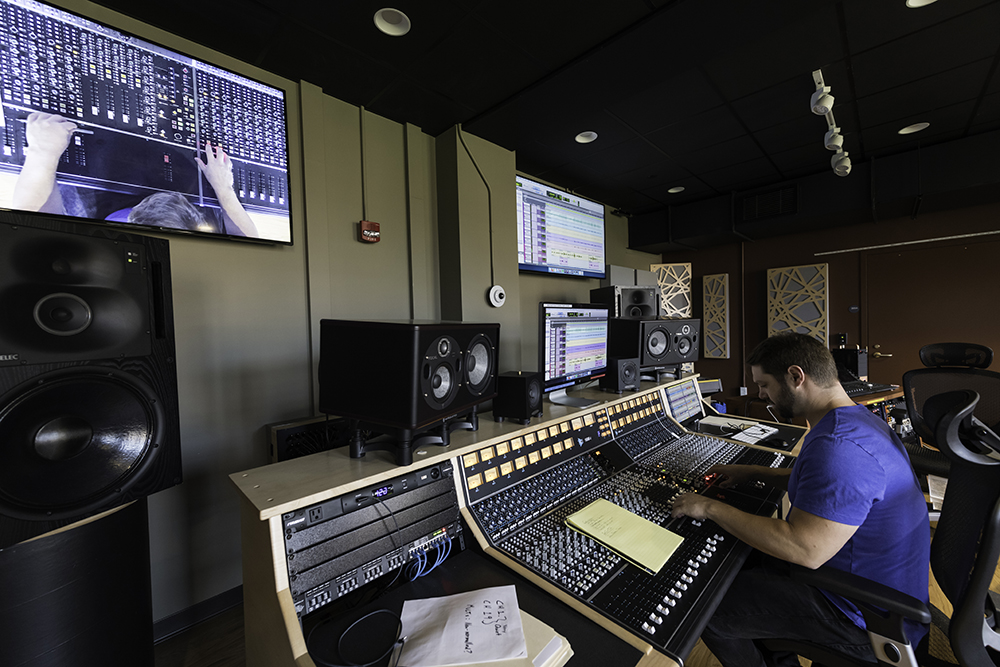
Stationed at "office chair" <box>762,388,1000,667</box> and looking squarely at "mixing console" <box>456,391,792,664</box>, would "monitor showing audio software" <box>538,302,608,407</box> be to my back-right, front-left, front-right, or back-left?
front-right

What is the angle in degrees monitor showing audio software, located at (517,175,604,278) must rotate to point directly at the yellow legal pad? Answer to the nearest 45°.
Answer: approximately 45° to its right

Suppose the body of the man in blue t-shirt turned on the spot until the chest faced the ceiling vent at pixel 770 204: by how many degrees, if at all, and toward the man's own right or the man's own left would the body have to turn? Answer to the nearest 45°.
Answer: approximately 90° to the man's own right

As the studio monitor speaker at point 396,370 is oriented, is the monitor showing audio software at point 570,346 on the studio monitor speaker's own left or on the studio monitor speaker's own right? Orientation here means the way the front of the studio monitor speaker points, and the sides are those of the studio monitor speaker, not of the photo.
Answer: on the studio monitor speaker's own left

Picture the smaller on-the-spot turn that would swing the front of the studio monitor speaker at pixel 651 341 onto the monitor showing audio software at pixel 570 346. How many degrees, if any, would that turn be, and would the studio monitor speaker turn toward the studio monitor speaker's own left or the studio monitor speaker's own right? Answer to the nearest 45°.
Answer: approximately 90° to the studio monitor speaker's own right

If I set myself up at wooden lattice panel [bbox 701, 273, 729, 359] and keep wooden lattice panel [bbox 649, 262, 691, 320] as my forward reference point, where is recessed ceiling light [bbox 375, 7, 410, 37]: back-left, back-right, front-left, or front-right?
front-left

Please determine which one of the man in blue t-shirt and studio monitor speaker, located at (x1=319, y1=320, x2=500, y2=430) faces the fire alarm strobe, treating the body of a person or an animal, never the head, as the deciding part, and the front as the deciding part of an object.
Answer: the man in blue t-shirt

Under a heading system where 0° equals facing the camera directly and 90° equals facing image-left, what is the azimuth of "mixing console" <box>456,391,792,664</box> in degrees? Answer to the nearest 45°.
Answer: approximately 315°

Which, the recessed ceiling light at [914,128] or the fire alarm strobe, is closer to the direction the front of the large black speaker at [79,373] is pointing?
the recessed ceiling light

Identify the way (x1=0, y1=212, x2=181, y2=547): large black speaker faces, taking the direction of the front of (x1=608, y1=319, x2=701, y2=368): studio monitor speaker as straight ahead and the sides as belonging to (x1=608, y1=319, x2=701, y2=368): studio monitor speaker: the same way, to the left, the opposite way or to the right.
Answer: to the left

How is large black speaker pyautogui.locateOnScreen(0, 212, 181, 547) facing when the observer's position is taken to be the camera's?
facing the viewer and to the right of the viewer

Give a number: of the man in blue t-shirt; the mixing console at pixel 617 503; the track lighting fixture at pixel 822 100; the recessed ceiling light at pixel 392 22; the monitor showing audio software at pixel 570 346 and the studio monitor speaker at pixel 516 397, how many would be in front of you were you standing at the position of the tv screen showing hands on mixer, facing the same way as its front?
6

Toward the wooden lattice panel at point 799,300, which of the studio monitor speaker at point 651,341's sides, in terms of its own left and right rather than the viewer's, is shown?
left

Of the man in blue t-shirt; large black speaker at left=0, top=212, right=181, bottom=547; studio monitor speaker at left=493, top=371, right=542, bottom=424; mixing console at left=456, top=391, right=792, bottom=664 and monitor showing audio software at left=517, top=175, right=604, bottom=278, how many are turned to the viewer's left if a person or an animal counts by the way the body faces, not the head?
1

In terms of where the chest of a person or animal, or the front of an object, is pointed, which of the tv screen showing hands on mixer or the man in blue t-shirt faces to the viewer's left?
the man in blue t-shirt

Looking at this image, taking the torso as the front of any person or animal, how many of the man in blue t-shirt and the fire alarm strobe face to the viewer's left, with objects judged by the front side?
1

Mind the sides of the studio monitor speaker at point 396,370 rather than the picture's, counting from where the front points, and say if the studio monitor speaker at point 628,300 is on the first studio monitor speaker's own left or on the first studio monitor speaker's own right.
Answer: on the first studio monitor speaker's own left

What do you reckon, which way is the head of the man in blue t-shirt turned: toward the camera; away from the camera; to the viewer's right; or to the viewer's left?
to the viewer's left

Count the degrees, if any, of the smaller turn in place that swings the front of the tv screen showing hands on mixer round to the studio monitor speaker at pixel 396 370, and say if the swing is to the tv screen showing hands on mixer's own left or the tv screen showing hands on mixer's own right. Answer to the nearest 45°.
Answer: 0° — it already faces it

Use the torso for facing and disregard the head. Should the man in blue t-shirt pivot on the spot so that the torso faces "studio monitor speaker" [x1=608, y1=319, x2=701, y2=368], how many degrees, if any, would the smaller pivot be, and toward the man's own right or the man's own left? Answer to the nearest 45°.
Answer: approximately 45° to the man's own right

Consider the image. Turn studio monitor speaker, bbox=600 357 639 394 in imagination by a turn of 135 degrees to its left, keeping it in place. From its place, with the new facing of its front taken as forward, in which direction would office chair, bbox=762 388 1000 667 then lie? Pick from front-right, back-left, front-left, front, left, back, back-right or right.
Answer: back-right

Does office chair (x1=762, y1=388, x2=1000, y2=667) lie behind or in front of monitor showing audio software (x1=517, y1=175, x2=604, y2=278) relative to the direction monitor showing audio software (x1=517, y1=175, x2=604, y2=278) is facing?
in front
